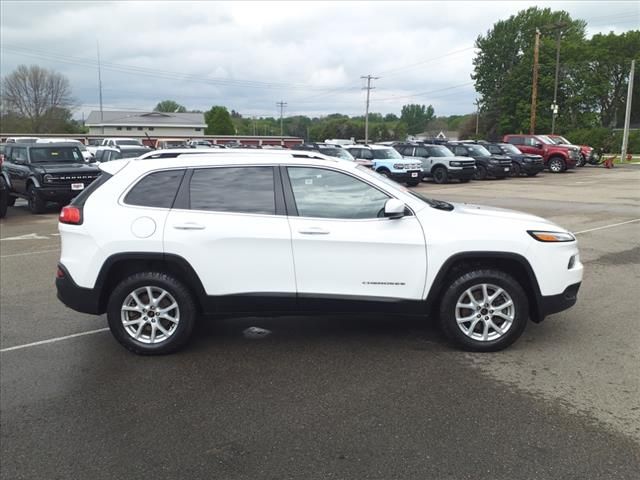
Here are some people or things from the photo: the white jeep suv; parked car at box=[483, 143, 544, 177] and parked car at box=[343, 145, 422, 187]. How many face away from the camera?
0

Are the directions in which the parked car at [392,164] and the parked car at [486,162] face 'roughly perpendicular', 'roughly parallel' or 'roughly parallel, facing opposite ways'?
roughly parallel

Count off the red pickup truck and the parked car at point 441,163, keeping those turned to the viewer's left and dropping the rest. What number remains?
0

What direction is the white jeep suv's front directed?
to the viewer's right

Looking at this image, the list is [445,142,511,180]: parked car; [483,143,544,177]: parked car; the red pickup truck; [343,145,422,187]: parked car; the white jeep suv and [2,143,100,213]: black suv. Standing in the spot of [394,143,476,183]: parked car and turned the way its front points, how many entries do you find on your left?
3

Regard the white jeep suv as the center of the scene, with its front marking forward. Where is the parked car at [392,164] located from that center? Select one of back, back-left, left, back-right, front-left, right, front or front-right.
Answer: left

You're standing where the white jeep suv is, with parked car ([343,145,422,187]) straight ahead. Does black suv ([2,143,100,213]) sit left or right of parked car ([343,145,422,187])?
left

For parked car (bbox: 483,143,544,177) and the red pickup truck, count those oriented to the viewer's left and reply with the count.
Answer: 0

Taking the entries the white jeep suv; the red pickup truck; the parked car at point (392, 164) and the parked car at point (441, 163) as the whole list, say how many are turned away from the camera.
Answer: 0

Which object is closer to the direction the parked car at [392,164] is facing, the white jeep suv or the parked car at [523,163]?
the white jeep suv

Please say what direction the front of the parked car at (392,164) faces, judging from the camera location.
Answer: facing the viewer and to the right of the viewer

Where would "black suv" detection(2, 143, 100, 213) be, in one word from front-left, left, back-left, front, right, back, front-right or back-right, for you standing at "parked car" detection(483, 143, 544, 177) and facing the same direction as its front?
right

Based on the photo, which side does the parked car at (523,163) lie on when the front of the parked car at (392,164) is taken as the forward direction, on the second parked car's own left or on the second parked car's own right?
on the second parked car's own left
